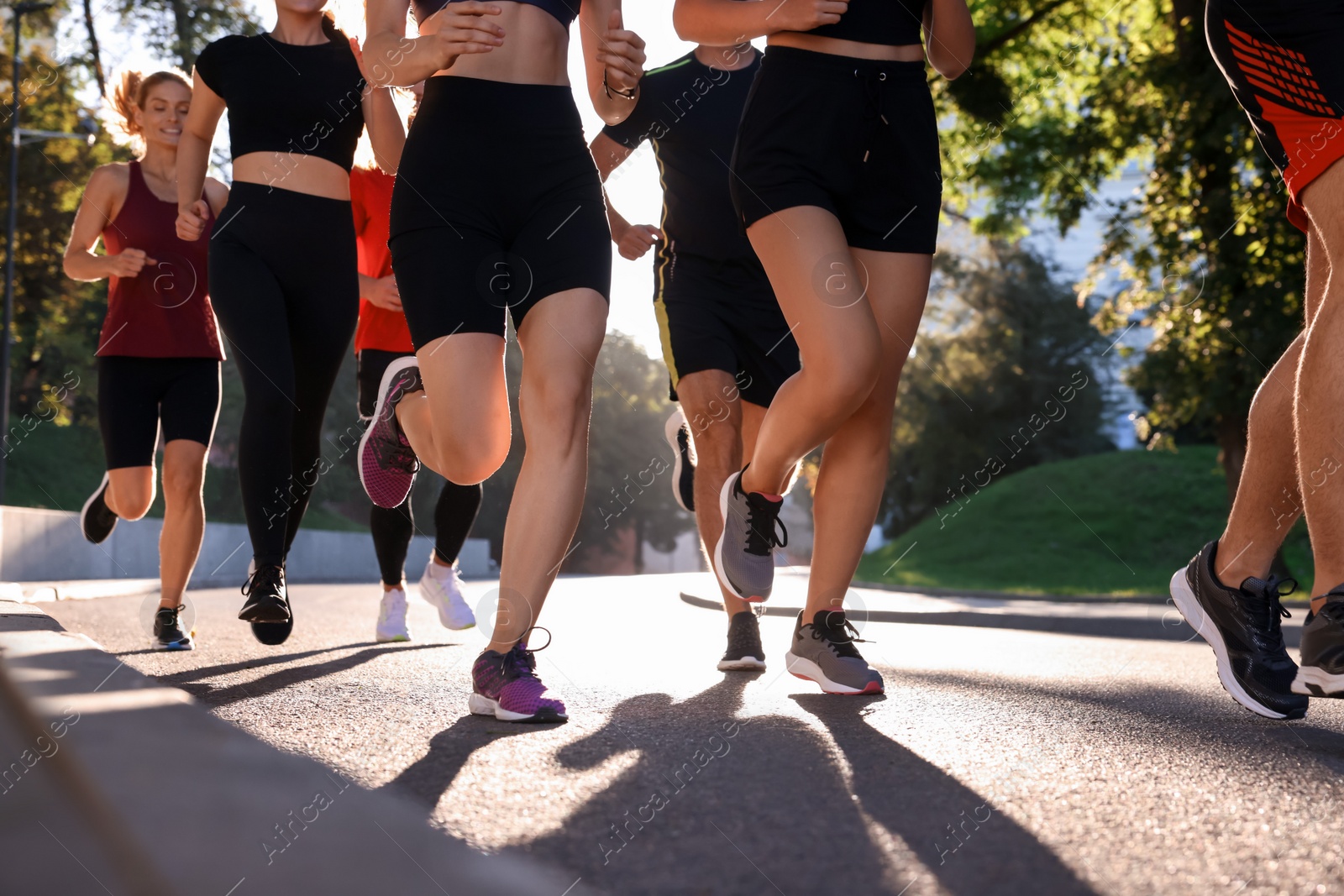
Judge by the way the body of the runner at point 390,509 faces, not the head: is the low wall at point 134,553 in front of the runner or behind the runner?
behind

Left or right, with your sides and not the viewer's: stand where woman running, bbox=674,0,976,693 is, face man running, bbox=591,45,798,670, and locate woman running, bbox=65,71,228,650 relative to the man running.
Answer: left

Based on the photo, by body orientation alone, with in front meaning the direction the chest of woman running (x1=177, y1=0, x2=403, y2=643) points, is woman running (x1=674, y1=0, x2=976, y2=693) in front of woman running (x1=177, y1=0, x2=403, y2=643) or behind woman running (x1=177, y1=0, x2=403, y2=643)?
in front

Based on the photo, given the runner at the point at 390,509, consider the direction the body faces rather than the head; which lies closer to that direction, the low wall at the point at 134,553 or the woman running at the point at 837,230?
the woman running

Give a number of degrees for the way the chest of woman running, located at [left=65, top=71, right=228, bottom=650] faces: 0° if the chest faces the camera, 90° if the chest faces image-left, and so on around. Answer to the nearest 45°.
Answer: approximately 0°

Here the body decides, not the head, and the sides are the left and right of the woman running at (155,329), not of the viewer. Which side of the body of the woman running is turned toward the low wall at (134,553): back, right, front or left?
back

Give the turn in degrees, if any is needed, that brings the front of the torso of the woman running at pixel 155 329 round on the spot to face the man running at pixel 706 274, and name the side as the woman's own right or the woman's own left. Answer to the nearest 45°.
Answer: approximately 45° to the woman's own left

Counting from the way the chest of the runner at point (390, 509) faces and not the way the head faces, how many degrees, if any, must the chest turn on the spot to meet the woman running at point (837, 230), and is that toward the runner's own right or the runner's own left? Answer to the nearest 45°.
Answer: approximately 45° to the runner's own left

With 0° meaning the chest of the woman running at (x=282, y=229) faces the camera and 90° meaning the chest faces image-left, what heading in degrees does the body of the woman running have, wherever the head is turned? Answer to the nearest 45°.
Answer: approximately 0°

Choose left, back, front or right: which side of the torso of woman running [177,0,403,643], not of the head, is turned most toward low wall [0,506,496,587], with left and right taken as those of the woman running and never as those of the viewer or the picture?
back

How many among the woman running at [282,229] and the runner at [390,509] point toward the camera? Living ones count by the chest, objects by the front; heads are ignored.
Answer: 2

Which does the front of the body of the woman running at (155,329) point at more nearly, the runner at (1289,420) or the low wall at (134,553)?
the runner
